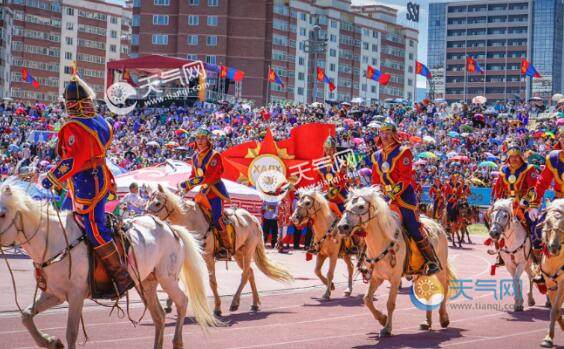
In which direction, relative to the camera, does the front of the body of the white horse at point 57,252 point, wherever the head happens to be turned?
to the viewer's left

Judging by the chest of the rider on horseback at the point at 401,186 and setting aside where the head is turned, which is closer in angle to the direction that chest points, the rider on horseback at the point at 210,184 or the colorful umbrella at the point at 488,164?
the rider on horseback

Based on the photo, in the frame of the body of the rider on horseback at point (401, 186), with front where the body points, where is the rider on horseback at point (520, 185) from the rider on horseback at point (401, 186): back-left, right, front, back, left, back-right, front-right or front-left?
back

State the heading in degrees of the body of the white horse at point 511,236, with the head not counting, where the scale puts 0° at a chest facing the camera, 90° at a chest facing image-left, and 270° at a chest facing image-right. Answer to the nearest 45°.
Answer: approximately 45°

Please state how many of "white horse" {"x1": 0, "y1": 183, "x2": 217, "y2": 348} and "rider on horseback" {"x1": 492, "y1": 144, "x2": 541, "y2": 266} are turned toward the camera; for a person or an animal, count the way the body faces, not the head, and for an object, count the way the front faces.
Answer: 1

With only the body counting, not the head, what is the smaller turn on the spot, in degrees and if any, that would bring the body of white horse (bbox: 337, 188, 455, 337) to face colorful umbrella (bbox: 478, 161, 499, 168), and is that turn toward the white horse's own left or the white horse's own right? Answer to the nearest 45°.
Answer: approximately 135° to the white horse's own right

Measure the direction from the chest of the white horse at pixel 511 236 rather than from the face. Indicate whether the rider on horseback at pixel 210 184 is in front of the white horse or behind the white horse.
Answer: in front

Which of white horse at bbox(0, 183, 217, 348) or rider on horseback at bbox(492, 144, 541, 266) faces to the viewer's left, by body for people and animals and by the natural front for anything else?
the white horse

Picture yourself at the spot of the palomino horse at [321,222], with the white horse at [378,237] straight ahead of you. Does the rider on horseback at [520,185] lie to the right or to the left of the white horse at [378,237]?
left

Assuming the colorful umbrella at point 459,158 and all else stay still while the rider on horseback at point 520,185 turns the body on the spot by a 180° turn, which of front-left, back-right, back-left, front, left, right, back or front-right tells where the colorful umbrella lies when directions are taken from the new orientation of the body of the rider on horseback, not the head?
front

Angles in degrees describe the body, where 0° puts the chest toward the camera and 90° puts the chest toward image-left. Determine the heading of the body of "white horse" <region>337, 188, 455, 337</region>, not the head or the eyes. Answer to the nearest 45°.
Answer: approximately 45°

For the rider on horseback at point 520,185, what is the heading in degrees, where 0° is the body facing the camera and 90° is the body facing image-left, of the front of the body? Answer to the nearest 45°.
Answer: approximately 0°

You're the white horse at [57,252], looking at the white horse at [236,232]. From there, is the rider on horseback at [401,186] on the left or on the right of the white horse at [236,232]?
right

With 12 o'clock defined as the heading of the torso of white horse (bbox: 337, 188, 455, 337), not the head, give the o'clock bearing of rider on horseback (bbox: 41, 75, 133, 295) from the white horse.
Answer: The rider on horseback is roughly at 12 o'clock from the white horse.

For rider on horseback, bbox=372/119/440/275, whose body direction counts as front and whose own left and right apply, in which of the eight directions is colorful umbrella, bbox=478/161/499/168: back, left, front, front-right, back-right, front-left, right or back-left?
back-right

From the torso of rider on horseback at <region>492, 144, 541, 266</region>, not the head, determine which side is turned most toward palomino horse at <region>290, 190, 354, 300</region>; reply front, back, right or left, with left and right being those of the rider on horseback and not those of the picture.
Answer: right

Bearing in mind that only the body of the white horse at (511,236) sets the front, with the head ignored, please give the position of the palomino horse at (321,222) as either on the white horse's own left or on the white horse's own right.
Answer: on the white horse's own right
